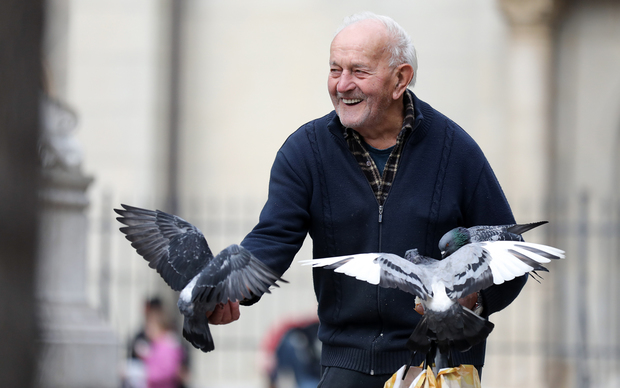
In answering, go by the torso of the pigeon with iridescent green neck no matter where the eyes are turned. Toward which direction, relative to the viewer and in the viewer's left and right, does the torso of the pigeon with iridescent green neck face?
facing to the left of the viewer

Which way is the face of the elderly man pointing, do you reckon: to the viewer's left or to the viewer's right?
to the viewer's left

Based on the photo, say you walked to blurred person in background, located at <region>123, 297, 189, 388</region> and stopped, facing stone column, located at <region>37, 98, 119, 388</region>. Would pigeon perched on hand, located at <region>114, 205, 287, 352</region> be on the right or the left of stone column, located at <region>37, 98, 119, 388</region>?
left

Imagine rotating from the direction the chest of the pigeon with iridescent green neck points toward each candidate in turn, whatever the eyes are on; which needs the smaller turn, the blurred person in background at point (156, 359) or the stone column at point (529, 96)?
the blurred person in background

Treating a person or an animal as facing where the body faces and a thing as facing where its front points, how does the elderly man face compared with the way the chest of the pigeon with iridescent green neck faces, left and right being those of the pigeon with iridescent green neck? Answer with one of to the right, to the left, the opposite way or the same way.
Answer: to the left

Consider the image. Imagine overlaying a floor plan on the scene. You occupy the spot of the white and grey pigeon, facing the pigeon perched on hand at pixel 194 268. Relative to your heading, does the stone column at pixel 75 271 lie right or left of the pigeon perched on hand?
right

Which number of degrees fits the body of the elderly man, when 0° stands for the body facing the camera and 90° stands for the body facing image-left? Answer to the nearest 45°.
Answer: approximately 0°

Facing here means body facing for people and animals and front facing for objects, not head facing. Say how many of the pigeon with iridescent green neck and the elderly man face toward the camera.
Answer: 1

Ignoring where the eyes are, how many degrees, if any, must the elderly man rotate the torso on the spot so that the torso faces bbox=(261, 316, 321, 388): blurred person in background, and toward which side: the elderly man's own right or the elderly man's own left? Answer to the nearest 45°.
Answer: approximately 180°

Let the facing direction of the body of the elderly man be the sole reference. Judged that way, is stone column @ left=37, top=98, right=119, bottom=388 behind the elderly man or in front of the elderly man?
behind
